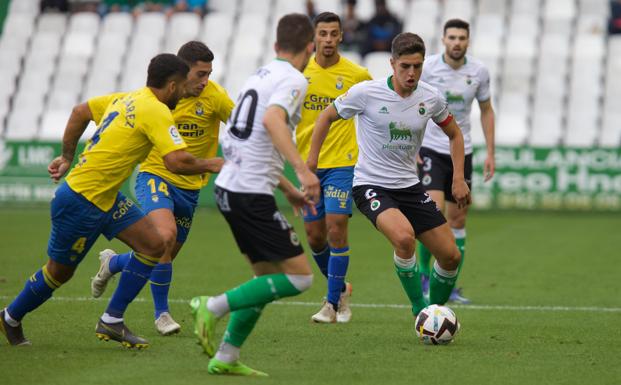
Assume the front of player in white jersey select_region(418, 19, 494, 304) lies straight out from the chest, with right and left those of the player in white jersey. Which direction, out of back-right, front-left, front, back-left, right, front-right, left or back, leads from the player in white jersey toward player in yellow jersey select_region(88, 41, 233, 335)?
front-right

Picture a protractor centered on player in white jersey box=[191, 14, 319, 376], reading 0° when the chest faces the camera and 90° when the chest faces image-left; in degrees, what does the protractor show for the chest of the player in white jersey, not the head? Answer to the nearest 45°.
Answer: approximately 225°

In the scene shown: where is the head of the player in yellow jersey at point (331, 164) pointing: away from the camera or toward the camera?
toward the camera

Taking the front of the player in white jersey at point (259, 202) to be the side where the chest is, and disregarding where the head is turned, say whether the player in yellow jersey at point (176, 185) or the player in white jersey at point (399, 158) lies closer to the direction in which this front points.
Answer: the player in white jersey

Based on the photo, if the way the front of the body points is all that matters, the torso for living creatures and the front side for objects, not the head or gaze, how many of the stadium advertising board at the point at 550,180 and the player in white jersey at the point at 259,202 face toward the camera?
1

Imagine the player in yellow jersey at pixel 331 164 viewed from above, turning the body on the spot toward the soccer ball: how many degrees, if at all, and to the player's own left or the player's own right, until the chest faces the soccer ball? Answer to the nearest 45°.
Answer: approximately 45° to the player's own left

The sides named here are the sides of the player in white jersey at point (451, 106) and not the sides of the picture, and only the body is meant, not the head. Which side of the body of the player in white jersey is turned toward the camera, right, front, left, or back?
front

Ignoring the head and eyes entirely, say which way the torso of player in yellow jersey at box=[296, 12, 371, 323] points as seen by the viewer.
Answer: toward the camera

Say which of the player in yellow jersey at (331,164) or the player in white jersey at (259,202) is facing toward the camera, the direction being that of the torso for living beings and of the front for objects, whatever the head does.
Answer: the player in yellow jersey

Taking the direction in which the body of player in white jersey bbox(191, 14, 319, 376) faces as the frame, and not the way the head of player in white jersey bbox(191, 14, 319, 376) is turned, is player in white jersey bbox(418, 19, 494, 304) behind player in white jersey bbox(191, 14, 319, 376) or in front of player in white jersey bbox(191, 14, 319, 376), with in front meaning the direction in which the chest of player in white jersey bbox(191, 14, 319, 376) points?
in front

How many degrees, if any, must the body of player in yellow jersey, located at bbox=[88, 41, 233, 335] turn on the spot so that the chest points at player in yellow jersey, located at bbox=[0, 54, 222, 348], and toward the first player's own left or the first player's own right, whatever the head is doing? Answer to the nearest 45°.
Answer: approximately 90° to the first player's own right

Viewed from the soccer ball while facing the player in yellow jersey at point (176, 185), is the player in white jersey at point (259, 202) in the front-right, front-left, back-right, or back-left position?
front-left

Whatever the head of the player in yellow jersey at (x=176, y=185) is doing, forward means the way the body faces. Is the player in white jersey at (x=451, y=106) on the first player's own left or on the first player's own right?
on the first player's own left

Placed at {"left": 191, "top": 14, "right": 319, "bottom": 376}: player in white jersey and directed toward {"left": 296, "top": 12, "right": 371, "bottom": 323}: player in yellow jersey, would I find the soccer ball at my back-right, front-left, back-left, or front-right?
front-right

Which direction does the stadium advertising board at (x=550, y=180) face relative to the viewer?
toward the camera

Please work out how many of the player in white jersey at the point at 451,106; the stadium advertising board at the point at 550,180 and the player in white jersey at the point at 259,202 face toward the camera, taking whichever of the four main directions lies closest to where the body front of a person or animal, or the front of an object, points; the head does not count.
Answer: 2
